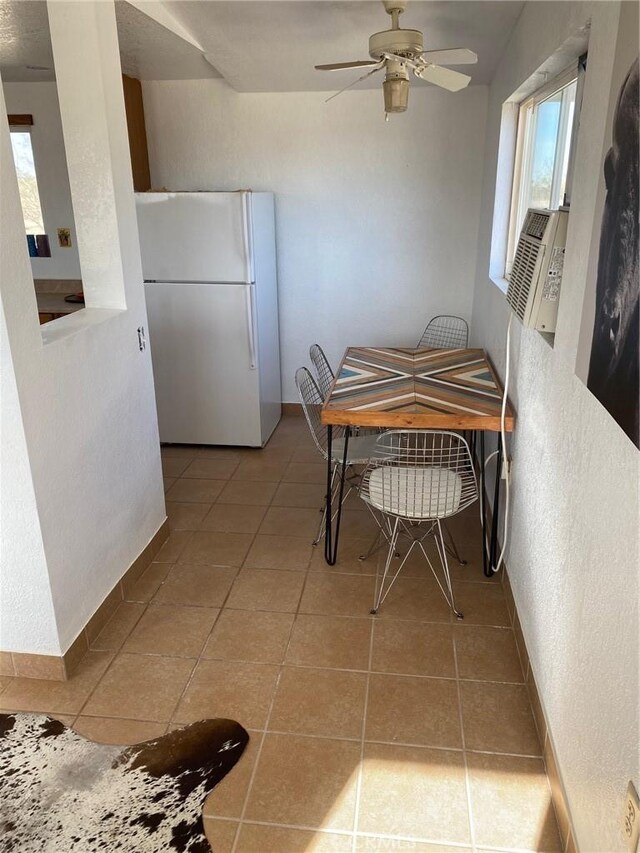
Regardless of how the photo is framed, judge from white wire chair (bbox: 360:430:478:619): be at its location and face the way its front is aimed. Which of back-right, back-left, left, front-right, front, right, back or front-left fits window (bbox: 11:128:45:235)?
front-left

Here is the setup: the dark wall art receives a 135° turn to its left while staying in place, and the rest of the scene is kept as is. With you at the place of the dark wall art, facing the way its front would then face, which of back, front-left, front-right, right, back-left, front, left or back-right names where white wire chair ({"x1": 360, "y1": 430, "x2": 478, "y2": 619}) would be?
back

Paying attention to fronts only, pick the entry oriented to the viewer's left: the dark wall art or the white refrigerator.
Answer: the dark wall art

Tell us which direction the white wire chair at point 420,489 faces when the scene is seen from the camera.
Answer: facing away from the viewer

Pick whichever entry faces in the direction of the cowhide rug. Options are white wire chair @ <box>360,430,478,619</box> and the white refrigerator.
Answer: the white refrigerator

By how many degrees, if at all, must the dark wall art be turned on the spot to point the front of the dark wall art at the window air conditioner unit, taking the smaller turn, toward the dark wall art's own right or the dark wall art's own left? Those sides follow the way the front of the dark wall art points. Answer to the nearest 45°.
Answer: approximately 90° to the dark wall art's own right

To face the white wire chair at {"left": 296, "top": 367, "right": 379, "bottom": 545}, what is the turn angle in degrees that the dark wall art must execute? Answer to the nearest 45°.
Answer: approximately 45° to its right

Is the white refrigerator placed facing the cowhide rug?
yes

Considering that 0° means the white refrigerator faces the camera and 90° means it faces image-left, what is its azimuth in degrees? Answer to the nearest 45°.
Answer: approximately 0°

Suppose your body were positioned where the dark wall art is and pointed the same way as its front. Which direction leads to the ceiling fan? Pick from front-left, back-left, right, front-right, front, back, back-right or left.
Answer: front-right

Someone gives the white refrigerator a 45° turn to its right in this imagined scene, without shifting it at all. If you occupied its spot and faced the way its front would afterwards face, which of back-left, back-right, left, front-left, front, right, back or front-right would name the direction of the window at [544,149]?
left

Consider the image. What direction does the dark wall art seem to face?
to the viewer's left

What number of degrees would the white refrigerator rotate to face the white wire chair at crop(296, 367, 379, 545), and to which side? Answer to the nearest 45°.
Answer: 0° — it already faces it

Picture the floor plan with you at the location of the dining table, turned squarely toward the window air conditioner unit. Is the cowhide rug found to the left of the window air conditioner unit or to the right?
right

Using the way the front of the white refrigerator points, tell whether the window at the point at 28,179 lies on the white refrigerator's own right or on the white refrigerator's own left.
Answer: on the white refrigerator's own right
